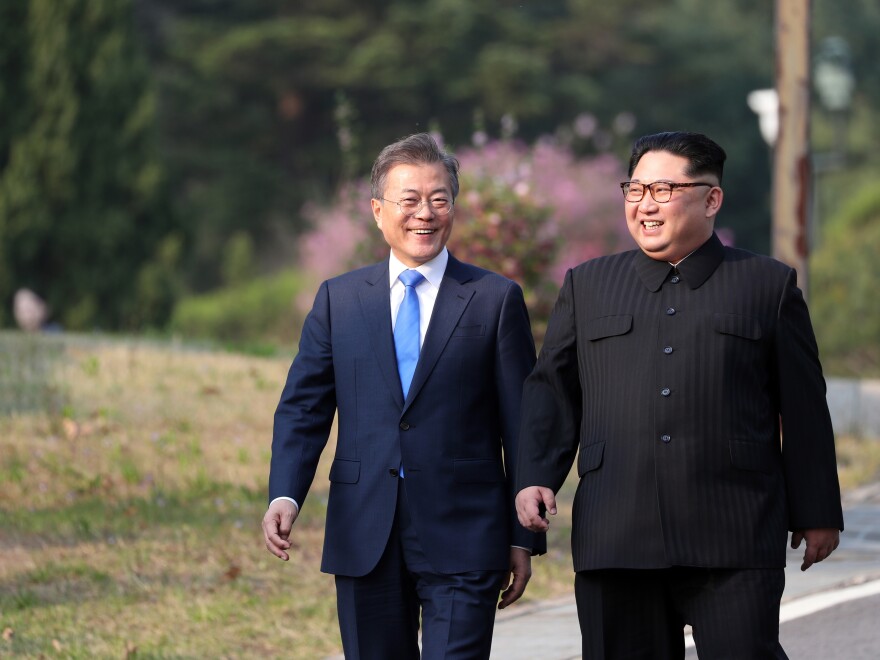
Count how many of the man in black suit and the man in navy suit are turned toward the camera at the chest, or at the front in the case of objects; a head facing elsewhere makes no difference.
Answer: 2

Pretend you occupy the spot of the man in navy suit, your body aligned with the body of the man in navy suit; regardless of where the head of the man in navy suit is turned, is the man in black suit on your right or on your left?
on your left

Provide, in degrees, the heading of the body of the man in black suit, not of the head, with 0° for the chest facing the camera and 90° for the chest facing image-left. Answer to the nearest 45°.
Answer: approximately 0°

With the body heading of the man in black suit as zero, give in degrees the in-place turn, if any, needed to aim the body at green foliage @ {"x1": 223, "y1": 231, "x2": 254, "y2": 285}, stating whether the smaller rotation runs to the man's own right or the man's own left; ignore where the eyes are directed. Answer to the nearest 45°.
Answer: approximately 180°

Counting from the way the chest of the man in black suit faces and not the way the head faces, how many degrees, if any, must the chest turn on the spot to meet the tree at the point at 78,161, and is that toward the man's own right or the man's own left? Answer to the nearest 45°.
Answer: approximately 135° to the man's own right

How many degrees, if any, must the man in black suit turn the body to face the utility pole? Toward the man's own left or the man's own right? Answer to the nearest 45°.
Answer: approximately 180°

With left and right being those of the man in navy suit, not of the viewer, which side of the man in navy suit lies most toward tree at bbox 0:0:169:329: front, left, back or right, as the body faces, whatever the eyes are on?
back

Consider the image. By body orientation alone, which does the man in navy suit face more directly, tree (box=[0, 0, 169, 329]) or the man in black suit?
the man in black suit

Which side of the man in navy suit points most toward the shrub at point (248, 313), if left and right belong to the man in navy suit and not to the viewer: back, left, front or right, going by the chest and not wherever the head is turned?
back

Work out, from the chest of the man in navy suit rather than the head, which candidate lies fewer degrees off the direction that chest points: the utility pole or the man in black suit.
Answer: the man in black suit

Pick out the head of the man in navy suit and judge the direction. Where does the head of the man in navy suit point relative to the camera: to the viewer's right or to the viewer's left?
to the viewer's right

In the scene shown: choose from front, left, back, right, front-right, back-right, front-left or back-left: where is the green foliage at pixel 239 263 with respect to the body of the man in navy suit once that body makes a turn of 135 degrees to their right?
front-right
